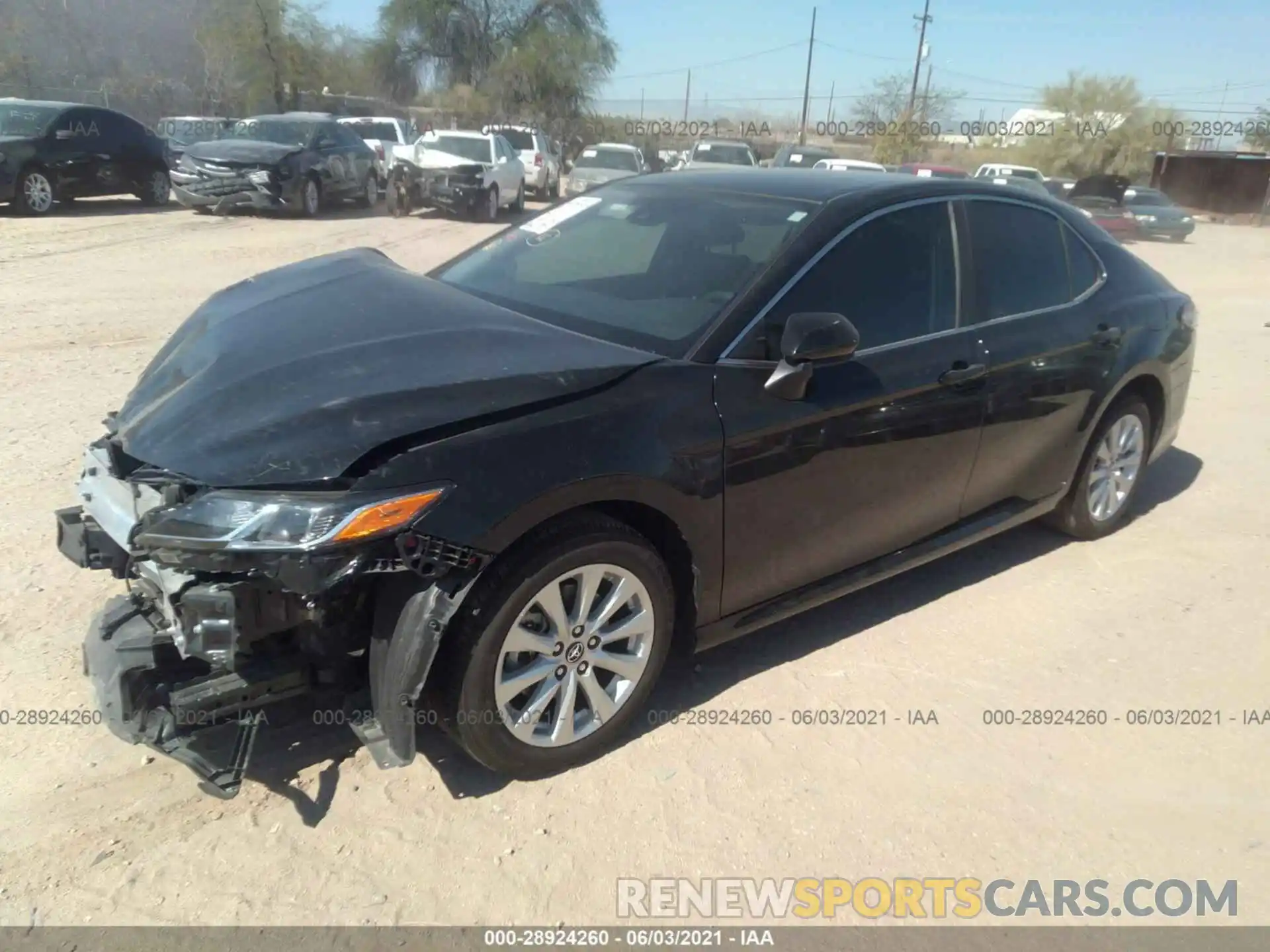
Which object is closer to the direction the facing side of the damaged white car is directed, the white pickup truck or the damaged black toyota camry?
the damaged black toyota camry

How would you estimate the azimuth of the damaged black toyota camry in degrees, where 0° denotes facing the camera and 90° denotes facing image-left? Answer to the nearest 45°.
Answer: approximately 45°

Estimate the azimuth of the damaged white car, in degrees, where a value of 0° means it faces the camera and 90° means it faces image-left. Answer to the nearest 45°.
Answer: approximately 45°

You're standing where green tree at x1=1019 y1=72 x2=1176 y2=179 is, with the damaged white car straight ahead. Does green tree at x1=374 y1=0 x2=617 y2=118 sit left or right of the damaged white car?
right

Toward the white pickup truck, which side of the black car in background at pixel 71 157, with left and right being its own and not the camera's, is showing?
back

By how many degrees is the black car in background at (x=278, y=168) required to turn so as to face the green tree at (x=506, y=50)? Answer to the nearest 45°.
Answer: approximately 135° to its right

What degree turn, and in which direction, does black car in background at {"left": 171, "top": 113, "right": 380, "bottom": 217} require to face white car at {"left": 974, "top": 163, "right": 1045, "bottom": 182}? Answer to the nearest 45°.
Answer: approximately 135° to its left

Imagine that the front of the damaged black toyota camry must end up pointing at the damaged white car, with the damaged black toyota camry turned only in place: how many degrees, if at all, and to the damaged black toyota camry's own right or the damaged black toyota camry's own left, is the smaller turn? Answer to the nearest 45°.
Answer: approximately 135° to the damaged black toyota camry's own right

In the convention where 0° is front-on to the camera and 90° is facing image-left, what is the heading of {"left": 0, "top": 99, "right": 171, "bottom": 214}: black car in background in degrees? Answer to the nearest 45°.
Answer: approximately 45°

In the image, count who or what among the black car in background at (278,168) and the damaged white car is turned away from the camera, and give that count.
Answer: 0

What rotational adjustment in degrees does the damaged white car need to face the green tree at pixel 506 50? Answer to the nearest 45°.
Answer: approximately 135° to its right

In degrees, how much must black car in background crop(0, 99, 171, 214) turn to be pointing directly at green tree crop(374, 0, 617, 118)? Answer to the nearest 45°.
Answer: approximately 180°

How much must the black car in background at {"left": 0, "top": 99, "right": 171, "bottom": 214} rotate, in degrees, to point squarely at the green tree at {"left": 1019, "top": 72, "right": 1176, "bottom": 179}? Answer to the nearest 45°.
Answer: approximately 135° to its left
